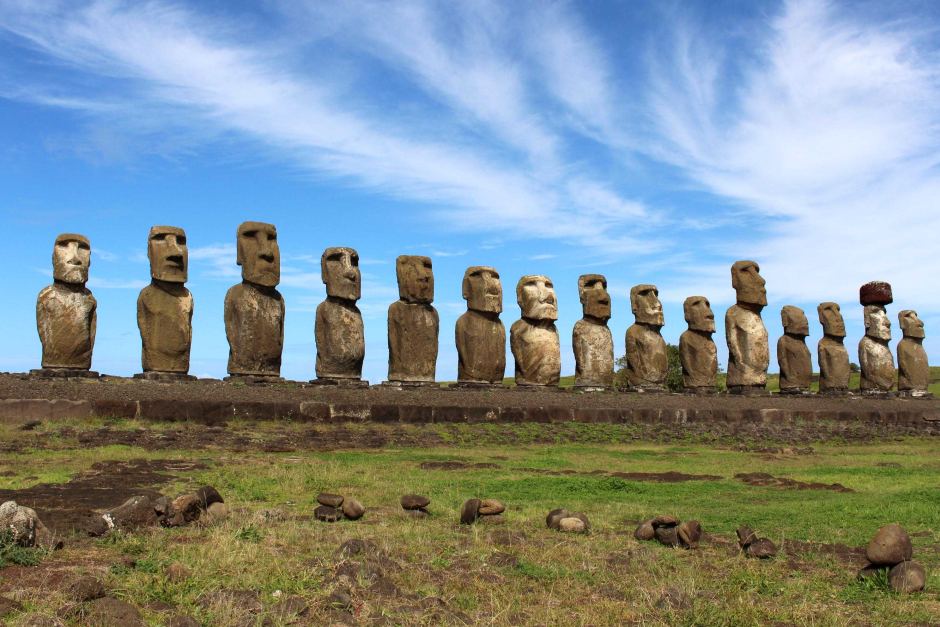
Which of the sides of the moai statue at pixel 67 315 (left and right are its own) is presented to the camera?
front

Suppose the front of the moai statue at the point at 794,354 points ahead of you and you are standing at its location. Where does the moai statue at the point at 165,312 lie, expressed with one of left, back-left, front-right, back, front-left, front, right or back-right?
right

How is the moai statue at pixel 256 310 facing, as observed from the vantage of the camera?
facing the viewer and to the right of the viewer

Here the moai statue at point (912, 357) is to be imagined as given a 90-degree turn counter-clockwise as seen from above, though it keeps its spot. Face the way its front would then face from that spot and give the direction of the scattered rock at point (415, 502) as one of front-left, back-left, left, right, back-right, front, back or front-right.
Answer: back-right

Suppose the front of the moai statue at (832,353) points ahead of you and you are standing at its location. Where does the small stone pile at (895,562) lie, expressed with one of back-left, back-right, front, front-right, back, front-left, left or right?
front-right

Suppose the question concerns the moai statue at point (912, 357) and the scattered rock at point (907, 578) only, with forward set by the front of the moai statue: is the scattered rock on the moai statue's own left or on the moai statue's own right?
on the moai statue's own right

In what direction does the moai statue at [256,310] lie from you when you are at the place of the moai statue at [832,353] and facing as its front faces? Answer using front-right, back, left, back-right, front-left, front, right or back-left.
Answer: right

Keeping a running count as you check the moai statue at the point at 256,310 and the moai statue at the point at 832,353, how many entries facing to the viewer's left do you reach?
0

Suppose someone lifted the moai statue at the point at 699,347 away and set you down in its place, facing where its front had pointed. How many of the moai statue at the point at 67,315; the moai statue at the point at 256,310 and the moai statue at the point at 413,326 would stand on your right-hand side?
3

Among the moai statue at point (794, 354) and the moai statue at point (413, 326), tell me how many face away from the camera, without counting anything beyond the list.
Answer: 0

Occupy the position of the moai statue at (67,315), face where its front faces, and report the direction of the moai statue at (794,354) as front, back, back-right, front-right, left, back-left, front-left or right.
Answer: left
